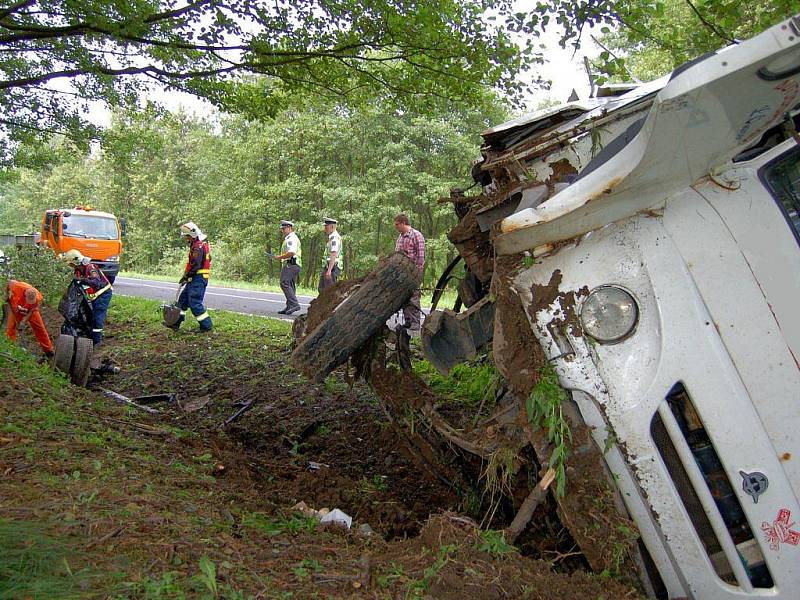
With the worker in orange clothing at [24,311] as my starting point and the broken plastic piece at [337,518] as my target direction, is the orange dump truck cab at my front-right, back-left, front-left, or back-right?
back-left

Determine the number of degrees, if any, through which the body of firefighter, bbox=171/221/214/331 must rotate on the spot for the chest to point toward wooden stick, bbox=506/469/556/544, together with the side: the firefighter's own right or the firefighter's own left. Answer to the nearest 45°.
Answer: approximately 90° to the firefighter's own left

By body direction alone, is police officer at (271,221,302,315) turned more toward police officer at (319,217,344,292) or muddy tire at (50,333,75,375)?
the muddy tire

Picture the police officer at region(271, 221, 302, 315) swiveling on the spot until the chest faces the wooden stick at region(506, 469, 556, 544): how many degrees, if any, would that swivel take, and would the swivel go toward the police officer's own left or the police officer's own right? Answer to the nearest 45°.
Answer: approximately 90° to the police officer's own left

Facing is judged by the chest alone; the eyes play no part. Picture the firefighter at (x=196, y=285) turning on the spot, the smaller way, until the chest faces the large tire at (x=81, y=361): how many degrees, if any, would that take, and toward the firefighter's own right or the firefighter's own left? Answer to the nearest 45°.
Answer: approximately 90° to the firefighter's own left

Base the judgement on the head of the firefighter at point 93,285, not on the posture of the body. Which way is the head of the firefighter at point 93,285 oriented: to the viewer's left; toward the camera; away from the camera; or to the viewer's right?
to the viewer's left

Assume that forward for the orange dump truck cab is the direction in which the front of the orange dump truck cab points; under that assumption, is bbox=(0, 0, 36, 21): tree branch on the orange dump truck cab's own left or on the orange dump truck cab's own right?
on the orange dump truck cab's own right

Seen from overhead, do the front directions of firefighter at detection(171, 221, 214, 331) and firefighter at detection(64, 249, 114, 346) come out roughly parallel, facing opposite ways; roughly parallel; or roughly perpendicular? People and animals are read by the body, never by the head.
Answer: roughly parallel

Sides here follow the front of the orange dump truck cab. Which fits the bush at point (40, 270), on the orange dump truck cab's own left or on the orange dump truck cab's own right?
on the orange dump truck cab's own right
